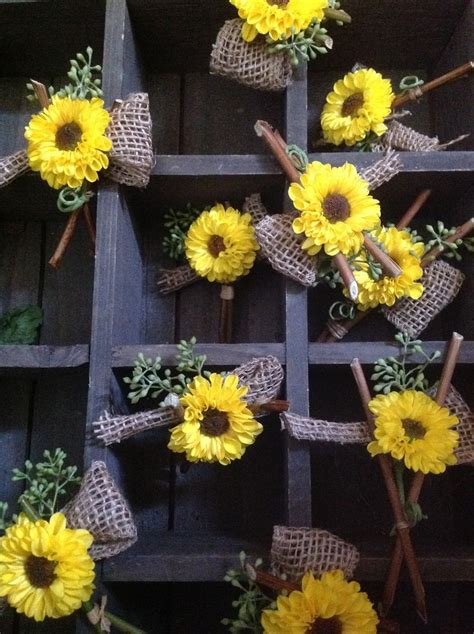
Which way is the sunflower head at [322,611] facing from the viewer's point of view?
toward the camera

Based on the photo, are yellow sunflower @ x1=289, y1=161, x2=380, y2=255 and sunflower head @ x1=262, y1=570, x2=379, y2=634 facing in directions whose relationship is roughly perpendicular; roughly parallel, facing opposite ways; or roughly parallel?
roughly parallel

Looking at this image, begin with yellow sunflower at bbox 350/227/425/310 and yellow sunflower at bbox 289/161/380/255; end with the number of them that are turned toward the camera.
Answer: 2

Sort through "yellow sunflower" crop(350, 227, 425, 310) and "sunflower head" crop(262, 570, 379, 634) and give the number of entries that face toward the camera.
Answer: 2

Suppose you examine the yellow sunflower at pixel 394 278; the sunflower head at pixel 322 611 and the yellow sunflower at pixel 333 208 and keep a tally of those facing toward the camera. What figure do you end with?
3

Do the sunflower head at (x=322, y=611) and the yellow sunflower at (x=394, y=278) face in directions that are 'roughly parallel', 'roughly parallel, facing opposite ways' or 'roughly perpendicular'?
roughly parallel

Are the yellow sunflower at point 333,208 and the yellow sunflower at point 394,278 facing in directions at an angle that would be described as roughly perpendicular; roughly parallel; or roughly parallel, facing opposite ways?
roughly parallel

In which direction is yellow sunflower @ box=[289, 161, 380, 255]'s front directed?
toward the camera

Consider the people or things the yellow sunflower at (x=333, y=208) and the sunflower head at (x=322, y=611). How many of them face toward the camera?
2
